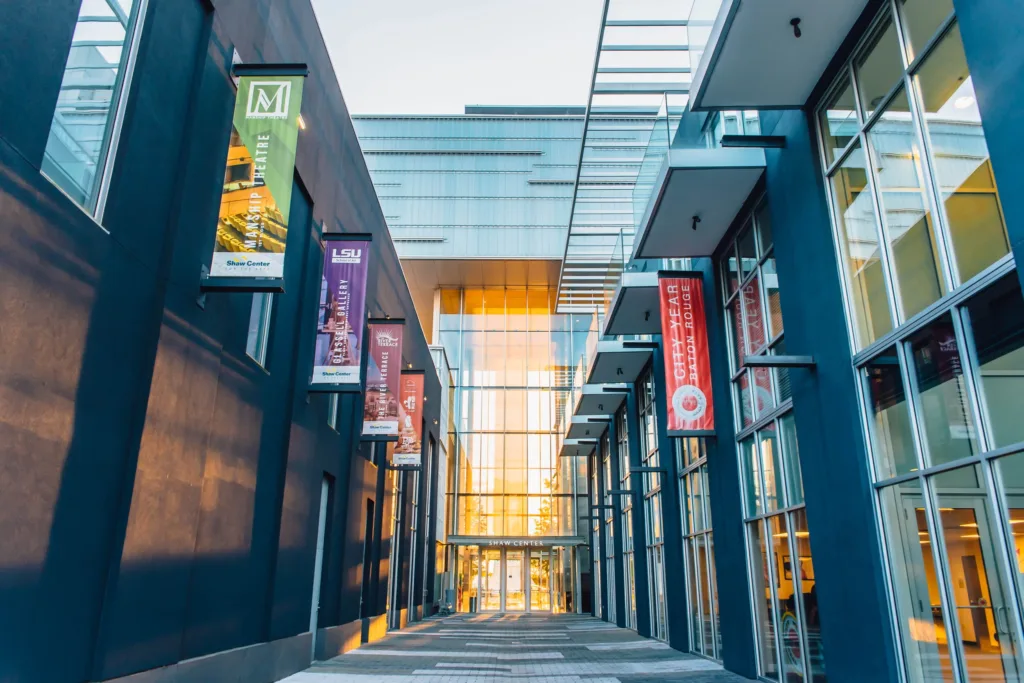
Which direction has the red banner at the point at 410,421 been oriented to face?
toward the camera

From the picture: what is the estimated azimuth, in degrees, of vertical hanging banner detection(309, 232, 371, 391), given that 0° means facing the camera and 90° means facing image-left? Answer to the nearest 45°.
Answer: approximately 0°

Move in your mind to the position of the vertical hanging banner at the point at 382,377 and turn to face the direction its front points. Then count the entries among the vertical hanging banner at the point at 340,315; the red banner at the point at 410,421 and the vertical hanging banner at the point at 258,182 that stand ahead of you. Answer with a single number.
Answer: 2

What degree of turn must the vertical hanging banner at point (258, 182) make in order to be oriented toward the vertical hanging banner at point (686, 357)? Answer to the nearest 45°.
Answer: approximately 90° to its left

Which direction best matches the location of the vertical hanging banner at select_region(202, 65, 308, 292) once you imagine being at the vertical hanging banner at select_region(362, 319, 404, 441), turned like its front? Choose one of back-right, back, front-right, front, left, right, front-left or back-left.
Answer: front

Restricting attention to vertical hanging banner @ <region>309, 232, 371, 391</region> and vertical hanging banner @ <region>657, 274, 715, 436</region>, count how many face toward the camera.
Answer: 2

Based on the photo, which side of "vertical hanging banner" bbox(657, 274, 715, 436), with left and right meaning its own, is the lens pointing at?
front

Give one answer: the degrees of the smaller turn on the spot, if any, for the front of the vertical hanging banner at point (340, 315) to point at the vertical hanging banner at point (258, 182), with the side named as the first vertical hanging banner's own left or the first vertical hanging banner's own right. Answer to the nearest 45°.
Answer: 0° — it already faces it

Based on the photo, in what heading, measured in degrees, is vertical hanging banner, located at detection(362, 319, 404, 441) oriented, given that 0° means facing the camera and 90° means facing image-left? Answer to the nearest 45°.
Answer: approximately 0°

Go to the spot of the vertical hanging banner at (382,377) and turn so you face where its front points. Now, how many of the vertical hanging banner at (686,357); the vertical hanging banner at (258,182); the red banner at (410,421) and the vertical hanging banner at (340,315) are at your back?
1

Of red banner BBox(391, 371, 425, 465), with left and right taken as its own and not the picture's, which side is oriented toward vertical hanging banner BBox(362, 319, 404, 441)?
front

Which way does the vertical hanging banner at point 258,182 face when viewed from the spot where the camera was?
facing the viewer

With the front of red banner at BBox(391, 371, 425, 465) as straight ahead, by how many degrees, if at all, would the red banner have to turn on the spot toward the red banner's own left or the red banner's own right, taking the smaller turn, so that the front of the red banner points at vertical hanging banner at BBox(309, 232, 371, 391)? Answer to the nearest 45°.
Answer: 0° — it already faces it

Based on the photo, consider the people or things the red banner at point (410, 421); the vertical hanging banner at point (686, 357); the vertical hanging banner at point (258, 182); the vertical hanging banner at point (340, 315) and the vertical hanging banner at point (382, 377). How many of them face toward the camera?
5
